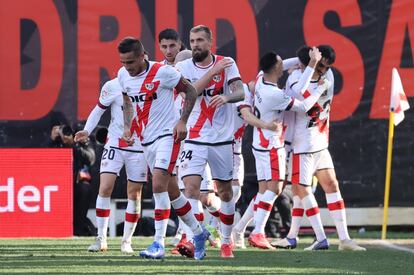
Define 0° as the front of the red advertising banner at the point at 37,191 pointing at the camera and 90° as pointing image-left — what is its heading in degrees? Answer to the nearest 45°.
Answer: approximately 0°

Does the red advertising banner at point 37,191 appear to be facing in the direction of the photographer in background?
no
